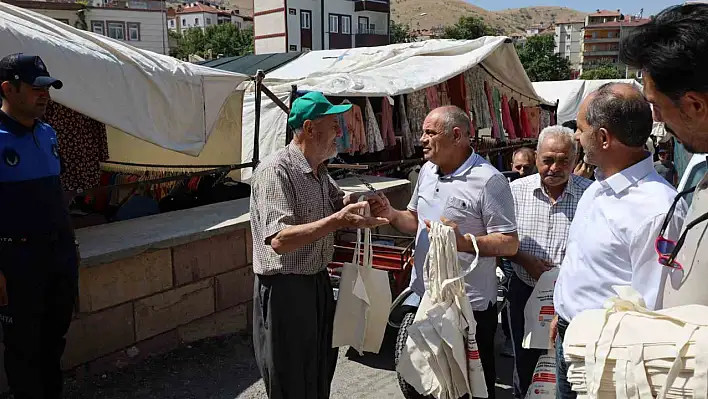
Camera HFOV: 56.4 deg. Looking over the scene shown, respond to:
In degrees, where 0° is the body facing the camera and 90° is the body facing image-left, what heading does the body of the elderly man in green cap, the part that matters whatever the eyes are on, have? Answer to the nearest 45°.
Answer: approximately 270°

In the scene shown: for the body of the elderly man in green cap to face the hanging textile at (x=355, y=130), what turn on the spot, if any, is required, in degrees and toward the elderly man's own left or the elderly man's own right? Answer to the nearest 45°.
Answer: approximately 90° to the elderly man's own left

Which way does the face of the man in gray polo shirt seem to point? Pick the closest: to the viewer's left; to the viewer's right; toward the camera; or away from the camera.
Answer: to the viewer's left

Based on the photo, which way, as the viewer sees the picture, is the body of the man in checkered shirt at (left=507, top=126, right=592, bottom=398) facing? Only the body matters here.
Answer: toward the camera

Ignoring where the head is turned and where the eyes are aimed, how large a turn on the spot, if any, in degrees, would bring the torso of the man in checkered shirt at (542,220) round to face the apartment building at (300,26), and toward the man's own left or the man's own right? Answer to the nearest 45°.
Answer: approximately 135° to the man's own right

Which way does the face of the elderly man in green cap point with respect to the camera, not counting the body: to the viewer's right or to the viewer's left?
to the viewer's right

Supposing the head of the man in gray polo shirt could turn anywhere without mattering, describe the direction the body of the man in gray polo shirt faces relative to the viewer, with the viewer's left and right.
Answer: facing the viewer and to the left of the viewer

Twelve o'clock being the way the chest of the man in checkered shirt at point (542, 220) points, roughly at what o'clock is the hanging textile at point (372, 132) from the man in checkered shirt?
The hanging textile is roughly at 5 o'clock from the man in checkered shirt.

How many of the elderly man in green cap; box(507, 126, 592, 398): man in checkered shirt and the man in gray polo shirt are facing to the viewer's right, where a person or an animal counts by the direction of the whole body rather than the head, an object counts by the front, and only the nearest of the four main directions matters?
1

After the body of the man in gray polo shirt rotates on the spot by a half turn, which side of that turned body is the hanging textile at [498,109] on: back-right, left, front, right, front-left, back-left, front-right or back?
front-left

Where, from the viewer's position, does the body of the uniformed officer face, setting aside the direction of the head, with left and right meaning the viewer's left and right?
facing the viewer and to the right of the viewer

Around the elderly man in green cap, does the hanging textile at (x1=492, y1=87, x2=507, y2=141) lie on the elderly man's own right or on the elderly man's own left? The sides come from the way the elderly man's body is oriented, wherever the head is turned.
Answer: on the elderly man's own left

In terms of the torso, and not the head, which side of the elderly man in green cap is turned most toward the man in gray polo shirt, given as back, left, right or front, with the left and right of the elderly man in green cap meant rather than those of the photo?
front

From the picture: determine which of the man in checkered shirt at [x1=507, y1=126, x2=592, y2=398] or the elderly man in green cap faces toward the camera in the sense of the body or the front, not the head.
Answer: the man in checkered shirt

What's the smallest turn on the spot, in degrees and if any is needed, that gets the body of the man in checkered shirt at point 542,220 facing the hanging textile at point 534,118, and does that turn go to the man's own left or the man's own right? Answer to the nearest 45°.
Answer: approximately 180°

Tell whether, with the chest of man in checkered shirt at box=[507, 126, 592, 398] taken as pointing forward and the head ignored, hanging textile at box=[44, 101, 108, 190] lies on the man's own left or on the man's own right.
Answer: on the man's own right

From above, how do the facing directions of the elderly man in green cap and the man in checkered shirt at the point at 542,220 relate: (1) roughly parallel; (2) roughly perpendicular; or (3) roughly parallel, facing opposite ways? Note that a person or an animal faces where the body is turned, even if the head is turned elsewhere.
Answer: roughly perpendicular

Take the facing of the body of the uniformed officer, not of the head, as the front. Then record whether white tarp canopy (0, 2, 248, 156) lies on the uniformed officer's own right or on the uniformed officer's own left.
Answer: on the uniformed officer's own left
